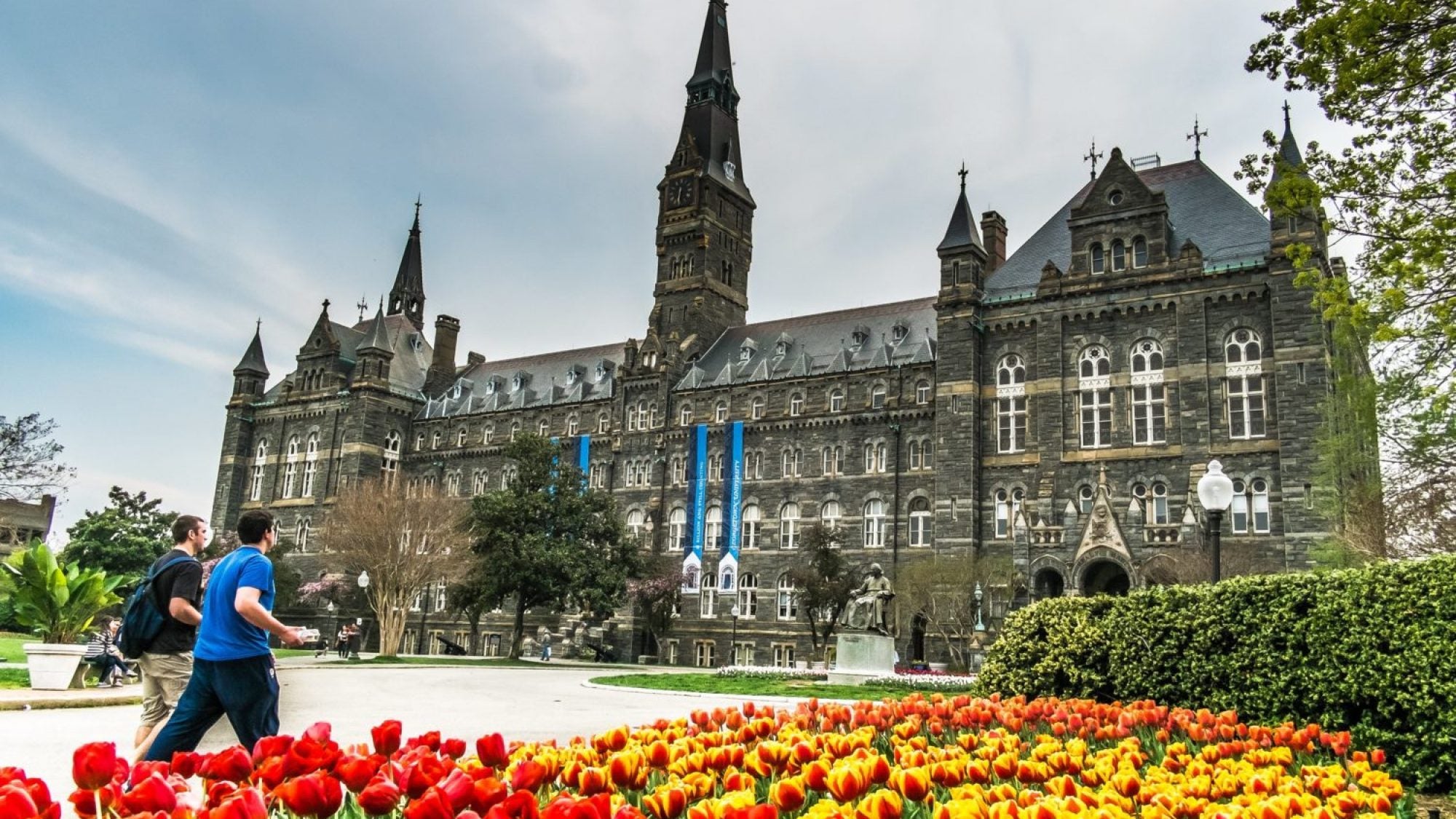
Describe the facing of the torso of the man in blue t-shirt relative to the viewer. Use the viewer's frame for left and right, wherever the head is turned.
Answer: facing away from the viewer and to the right of the viewer

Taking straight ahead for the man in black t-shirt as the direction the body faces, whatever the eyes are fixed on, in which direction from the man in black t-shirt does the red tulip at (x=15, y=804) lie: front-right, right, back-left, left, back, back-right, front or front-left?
right

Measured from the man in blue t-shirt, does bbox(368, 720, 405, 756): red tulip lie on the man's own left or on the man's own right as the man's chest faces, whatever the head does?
on the man's own right

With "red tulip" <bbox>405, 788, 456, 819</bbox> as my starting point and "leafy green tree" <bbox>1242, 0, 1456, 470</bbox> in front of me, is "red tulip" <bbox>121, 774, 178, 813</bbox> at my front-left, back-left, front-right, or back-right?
back-left

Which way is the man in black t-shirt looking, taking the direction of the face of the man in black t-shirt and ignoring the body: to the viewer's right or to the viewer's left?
to the viewer's right

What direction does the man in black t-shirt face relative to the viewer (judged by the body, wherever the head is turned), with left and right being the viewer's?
facing to the right of the viewer

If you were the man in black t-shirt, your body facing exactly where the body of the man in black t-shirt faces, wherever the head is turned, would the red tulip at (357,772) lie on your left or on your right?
on your right

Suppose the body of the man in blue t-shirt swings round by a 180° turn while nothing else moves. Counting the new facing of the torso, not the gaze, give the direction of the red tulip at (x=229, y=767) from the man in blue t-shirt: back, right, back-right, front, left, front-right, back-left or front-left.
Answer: front-left

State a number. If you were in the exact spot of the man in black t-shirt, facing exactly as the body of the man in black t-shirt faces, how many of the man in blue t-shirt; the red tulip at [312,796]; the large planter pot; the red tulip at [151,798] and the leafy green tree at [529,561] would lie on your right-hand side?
3

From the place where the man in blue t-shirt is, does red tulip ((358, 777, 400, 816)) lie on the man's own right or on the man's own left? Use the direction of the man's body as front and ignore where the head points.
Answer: on the man's own right

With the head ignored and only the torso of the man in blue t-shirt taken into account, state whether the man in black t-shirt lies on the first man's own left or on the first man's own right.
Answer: on the first man's own left

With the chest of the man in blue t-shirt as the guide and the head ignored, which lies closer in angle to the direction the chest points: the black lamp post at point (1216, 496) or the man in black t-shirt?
the black lamp post

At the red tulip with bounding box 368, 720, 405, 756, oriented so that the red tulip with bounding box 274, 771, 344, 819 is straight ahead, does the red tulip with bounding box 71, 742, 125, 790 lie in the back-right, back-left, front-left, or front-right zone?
front-right

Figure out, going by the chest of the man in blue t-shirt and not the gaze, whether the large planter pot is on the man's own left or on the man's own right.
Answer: on the man's own left

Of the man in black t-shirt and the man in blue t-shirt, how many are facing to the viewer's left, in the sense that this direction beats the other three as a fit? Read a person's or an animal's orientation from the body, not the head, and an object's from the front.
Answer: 0
